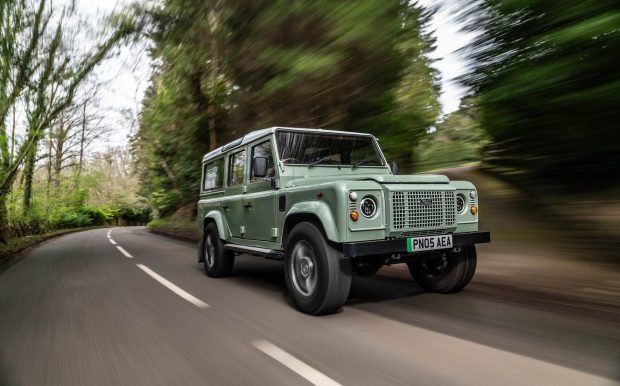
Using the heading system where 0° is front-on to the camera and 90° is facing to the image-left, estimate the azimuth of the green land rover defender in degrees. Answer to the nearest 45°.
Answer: approximately 315°

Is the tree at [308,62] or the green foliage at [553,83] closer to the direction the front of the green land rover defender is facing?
the green foliage

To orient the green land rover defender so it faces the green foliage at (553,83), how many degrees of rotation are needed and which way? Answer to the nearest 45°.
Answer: approximately 45° to its left

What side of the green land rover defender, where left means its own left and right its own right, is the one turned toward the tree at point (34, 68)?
back

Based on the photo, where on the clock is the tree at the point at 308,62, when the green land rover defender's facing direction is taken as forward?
The tree is roughly at 7 o'clock from the green land rover defender.

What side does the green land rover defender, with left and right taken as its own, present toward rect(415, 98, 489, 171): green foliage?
left
